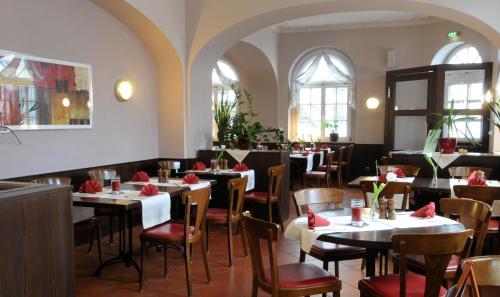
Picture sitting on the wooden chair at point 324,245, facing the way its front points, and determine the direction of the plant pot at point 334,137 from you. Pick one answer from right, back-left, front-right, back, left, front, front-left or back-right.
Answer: back-left

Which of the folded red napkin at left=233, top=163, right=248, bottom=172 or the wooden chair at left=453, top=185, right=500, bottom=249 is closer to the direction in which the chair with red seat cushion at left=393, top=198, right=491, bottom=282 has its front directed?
the folded red napkin

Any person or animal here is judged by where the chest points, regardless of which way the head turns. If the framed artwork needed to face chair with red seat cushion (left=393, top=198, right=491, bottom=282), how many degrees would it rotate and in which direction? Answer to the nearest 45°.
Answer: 0° — it already faces it

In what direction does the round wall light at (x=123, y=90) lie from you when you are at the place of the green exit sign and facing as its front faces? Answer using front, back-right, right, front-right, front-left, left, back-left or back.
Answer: front-right

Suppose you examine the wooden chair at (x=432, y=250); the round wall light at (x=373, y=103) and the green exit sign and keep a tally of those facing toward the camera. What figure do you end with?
2

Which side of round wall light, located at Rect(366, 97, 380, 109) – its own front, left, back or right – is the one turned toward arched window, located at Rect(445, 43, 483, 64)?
left

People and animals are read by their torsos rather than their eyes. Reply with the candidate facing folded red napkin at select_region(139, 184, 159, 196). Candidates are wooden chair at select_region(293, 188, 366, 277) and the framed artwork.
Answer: the framed artwork

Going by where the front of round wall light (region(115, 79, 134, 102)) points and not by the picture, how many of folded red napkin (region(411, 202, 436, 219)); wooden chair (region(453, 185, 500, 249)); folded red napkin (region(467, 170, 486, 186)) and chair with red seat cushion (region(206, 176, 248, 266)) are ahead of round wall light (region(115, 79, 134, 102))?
4

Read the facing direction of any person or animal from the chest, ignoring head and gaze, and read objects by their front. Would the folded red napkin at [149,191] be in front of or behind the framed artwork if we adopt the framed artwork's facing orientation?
in front

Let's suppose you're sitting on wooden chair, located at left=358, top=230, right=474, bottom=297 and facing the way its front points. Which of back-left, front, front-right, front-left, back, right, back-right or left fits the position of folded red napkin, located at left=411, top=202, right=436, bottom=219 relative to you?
front-right

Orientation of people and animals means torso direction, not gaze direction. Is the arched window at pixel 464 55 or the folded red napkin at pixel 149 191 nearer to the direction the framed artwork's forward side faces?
the folded red napkin

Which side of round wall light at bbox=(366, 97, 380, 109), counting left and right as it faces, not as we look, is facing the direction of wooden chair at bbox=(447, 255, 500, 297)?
front

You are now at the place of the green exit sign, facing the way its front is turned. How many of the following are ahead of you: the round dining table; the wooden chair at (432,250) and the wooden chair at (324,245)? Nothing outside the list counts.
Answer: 3

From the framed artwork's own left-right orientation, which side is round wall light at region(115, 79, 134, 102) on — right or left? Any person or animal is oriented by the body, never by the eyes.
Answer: on its left

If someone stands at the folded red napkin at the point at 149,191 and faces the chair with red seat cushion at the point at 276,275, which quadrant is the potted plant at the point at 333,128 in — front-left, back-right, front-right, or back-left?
back-left
